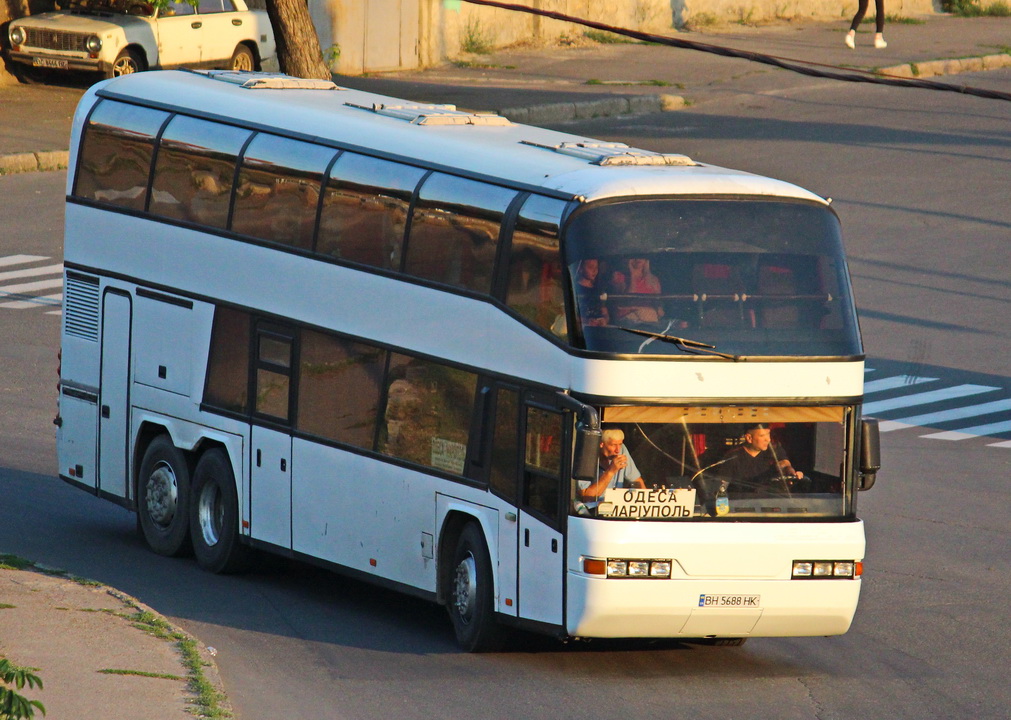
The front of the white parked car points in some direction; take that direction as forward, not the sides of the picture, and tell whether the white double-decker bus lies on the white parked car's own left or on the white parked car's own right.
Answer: on the white parked car's own left

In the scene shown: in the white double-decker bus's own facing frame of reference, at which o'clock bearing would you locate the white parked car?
The white parked car is roughly at 7 o'clock from the white double-decker bus.

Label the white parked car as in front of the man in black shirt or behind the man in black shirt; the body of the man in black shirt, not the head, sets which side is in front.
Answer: behind

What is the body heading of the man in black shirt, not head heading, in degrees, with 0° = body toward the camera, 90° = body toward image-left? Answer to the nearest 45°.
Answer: approximately 315°

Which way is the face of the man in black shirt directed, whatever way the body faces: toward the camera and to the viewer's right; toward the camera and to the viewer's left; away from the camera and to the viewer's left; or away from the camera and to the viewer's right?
toward the camera and to the viewer's right

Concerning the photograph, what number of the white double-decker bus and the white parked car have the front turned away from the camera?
0

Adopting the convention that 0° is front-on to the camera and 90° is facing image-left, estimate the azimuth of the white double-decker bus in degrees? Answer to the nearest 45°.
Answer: approximately 315°

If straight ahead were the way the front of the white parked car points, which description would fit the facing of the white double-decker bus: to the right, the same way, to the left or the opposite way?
to the left

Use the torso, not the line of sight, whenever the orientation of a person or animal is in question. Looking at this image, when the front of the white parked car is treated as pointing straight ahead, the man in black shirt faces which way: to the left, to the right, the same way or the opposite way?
to the left
